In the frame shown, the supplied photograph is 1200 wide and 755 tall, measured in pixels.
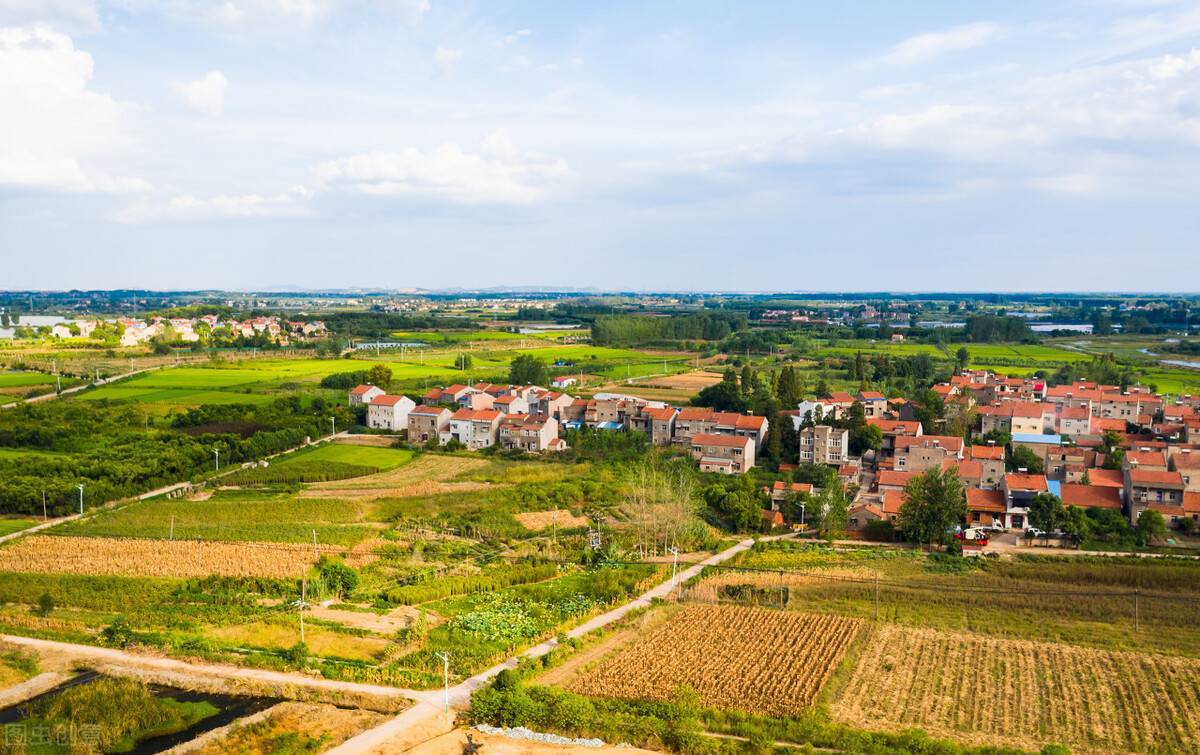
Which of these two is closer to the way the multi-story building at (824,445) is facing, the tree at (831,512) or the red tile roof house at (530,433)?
the tree

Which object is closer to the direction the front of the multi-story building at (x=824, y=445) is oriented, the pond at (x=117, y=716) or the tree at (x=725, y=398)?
the pond

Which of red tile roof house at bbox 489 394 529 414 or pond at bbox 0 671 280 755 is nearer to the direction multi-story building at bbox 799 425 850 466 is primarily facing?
the pond

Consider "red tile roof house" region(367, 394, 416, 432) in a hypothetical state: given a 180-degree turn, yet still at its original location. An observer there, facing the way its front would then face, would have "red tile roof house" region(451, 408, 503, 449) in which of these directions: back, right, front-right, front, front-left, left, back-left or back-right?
right

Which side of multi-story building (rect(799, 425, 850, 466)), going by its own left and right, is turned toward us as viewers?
front

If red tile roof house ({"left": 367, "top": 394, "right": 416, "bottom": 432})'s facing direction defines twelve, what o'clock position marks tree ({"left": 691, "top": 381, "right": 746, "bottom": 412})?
The tree is roughly at 8 o'clock from the red tile roof house.

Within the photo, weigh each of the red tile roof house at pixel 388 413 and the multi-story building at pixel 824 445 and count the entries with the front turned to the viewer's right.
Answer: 0

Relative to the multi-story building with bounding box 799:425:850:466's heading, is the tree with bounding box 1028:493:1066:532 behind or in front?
in front

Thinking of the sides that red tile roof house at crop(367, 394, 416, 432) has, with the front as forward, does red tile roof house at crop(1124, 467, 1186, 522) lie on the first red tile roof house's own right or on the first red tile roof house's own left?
on the first red tile roof house's own left

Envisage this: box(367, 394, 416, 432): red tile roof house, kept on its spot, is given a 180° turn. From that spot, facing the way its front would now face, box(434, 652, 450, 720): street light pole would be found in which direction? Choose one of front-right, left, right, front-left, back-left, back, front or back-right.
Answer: back-right

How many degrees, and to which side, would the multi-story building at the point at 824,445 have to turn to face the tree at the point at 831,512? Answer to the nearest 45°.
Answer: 0° — it already faces it

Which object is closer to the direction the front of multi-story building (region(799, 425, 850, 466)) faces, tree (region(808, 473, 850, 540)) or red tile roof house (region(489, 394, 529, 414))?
the tree

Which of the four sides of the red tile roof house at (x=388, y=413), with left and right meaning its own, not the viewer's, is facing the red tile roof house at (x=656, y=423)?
left
